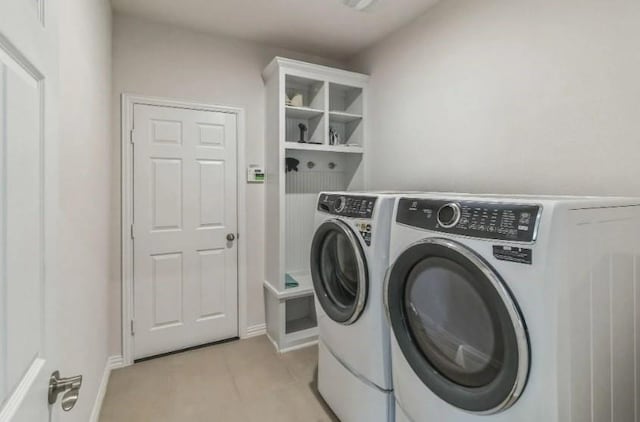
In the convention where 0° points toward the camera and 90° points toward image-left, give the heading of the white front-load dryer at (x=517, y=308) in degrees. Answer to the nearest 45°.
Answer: approximately 45°

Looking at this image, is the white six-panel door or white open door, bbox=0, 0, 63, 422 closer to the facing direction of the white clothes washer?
the white open door

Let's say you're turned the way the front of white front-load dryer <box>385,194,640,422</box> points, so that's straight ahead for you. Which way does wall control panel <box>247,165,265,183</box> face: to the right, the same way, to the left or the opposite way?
to the left

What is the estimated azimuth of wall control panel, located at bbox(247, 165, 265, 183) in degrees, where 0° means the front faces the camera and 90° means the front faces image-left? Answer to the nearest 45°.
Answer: approximately 0°

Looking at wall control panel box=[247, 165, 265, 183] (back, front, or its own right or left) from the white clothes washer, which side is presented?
front

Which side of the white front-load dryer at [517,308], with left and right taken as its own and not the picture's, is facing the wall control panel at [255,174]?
right

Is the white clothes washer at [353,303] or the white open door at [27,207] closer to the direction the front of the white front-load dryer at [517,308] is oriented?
the white open door

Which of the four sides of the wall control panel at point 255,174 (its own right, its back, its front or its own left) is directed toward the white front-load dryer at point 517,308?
front

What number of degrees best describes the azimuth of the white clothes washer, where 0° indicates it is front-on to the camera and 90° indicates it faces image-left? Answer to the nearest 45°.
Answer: approximately 45°

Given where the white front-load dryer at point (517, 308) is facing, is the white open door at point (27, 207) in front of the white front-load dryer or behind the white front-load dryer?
in front
